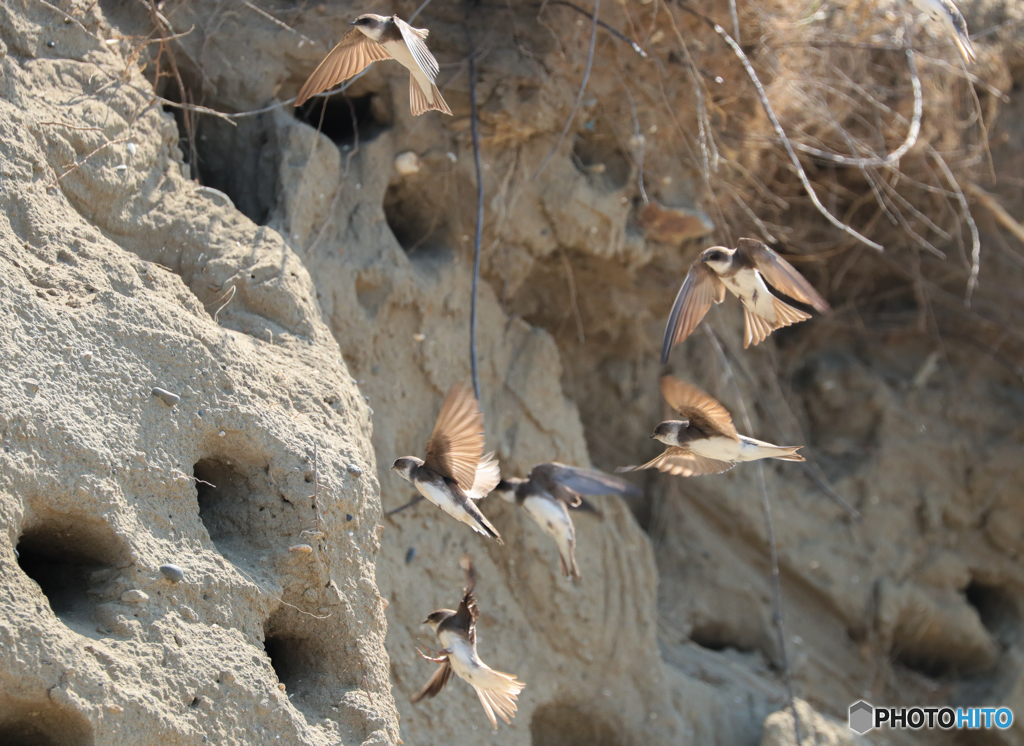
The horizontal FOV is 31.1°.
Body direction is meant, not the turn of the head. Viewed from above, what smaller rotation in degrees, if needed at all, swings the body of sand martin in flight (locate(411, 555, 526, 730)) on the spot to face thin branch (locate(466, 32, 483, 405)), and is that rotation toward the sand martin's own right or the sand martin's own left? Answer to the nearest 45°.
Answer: approximately 90° to the sand martin's own right

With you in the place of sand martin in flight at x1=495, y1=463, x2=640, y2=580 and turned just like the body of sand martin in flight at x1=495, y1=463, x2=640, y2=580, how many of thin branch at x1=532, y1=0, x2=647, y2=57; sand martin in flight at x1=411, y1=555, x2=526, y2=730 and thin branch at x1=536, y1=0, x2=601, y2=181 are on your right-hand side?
2

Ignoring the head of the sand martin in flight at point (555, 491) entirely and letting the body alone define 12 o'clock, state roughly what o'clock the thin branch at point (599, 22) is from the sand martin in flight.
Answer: The thin branch is roughly at 3 o'clock from the sand martin in flight.

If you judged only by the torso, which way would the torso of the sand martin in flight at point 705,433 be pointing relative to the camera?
to the viewer's left

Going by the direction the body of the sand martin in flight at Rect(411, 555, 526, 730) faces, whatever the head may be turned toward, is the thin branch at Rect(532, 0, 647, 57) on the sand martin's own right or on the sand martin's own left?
on the sand martin's own right

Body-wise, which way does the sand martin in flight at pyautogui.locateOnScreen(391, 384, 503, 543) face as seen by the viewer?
to the viewer's left

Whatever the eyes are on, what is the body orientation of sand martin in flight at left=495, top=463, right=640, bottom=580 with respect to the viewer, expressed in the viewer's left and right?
facing to the left of the viewer

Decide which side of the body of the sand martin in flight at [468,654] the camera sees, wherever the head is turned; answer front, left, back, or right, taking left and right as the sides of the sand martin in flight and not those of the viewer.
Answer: left
